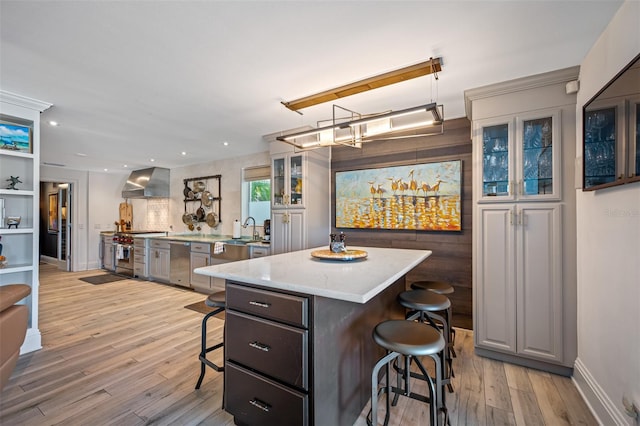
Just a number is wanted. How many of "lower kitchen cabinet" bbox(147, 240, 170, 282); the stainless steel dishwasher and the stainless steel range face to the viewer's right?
0

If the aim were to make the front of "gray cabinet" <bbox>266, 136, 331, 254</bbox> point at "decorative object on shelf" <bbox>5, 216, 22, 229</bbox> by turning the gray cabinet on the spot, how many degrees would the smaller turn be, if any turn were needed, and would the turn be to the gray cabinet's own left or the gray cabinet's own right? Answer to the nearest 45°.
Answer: approximately 45° to the gray cabinet's own right

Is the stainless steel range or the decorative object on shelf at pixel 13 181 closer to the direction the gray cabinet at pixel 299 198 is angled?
the decorative object on shelf

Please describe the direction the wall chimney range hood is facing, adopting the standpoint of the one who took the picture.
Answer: facing the viewer and to the left of the viewer

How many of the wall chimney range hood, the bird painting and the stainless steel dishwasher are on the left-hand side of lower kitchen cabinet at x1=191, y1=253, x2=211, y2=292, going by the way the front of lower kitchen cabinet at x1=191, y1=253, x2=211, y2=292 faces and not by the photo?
1

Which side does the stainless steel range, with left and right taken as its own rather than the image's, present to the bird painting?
left

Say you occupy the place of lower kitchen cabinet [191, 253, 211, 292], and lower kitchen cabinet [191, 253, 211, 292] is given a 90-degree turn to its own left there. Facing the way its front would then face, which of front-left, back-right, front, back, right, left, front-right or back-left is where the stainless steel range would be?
back

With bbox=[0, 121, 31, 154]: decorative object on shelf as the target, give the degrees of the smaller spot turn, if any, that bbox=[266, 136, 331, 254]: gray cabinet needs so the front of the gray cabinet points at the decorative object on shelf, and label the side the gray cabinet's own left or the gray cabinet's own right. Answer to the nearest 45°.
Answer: approximately 45° to the gray cabinet's own right
